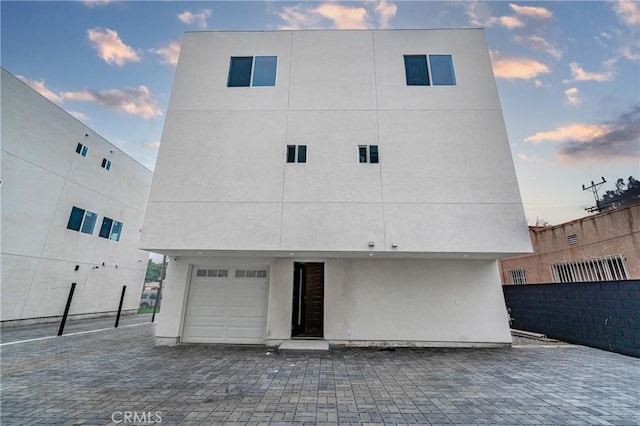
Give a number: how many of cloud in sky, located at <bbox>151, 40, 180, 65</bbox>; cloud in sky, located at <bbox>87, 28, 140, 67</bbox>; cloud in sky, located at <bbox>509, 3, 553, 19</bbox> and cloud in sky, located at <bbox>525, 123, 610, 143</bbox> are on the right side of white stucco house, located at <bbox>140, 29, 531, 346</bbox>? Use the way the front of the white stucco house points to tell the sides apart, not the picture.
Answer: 2

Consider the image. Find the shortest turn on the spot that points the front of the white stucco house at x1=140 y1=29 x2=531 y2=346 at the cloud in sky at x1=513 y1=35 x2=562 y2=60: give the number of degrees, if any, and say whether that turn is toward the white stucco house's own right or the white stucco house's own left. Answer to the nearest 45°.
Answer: approximately 90° to the white stucco house's own left

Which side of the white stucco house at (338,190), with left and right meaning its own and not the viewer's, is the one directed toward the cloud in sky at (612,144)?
left

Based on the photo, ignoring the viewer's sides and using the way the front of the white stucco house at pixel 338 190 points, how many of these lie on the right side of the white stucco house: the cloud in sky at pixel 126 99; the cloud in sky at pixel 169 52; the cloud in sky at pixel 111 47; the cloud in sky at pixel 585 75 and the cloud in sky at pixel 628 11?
3

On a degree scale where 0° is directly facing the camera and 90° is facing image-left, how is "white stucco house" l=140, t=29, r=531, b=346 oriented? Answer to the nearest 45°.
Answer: approximately 0°

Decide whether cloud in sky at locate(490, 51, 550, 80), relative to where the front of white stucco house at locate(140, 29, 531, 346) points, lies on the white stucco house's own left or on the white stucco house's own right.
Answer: on the white stucco house's own left

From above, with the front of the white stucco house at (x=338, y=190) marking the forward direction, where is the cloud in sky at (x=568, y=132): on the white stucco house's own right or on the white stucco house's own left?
on the white stucco house's own left

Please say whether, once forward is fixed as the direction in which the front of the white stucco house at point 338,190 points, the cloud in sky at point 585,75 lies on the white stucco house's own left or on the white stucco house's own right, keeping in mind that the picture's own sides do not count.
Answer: on the white stucco house's own left

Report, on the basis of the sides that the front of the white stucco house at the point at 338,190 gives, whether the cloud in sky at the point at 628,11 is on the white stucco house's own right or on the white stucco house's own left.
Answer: on the white stucco house's own left

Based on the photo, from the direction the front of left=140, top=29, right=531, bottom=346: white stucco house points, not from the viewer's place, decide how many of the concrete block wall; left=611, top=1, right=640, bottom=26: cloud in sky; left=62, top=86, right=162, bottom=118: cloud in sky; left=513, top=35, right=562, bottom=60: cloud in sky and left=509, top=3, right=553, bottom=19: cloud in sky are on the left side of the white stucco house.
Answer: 4
